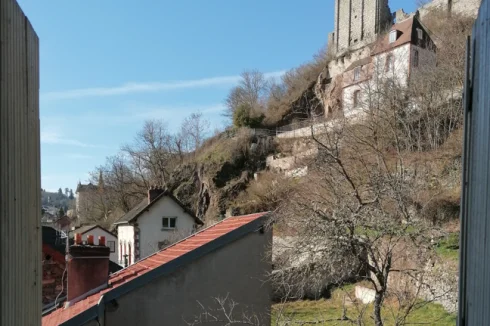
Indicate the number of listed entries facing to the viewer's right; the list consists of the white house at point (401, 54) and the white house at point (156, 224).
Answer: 0

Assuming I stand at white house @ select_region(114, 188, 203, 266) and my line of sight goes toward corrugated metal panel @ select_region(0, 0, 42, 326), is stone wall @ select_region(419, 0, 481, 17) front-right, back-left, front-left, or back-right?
back-left

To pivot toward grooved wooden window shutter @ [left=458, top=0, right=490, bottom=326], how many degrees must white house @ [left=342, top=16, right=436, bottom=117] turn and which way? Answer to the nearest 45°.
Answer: approximately 45° to its left

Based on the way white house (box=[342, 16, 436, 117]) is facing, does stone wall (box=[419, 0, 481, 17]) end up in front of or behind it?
behind

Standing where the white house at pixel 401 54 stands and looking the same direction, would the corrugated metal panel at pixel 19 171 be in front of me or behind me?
in front

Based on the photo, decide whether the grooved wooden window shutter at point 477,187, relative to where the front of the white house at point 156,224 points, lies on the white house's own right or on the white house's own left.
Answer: on the white house's own left

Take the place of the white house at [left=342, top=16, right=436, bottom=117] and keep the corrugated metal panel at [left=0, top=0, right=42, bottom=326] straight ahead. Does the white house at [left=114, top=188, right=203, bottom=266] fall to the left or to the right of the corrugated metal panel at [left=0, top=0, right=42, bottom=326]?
right

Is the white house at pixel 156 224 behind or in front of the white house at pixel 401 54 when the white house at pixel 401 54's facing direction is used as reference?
in front
